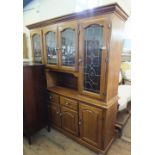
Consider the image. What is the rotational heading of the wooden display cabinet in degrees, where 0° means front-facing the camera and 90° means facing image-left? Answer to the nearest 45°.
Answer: approximately 45°
